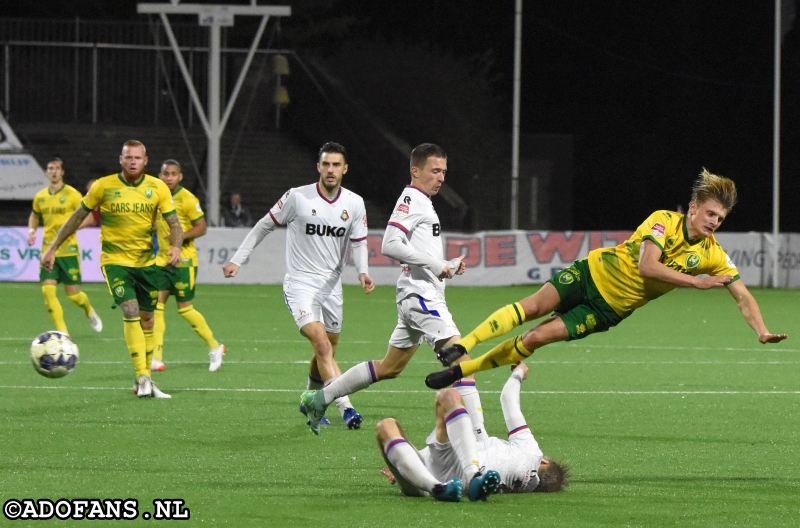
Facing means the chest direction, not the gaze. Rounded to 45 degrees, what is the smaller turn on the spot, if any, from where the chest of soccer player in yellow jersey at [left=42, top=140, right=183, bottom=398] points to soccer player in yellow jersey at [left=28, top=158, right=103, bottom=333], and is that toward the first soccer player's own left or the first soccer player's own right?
approximately 180°

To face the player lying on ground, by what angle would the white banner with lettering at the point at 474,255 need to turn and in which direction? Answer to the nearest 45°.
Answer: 0° — it already faces them

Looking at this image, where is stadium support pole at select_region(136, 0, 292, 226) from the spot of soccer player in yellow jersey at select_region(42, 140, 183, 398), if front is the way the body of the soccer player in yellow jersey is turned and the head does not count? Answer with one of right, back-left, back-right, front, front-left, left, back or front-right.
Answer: back
